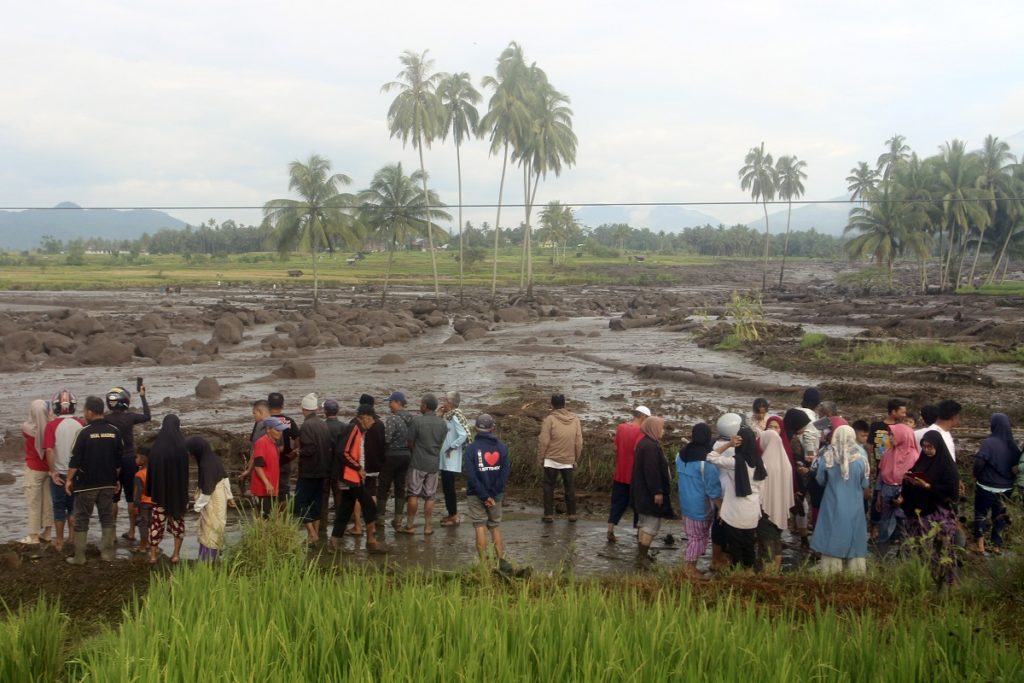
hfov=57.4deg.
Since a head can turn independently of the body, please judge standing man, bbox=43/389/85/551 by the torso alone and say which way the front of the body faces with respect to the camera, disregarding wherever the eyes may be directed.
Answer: away from the camera

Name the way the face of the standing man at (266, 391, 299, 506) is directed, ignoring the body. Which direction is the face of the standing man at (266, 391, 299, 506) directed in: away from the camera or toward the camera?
away from the camera

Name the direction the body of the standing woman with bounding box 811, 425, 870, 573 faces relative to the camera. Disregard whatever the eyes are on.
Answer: away from the camera

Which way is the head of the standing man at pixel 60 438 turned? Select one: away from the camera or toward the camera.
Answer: away from the camera

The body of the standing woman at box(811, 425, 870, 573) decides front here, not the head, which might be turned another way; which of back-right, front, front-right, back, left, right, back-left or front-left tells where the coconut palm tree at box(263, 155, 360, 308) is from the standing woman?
front-left

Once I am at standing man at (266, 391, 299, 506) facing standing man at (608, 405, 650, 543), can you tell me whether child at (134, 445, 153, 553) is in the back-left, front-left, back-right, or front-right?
back-right

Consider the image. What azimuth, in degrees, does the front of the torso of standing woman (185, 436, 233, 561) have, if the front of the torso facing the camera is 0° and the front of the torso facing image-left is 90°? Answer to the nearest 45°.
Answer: approximately 135°

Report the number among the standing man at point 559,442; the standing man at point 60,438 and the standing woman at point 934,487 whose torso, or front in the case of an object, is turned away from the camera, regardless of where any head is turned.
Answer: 2

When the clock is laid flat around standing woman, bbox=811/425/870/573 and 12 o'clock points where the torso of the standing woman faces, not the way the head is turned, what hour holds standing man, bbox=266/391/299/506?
The standing man is roughly at 9 o'clock from the standing woman.

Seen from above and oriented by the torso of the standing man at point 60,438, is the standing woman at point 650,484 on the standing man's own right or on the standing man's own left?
on the standing man's own right

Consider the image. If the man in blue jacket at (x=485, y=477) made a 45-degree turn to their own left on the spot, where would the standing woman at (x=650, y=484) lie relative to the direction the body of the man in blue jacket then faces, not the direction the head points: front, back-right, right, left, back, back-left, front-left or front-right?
back-right

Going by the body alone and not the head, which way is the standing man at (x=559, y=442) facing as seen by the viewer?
away from the camera
